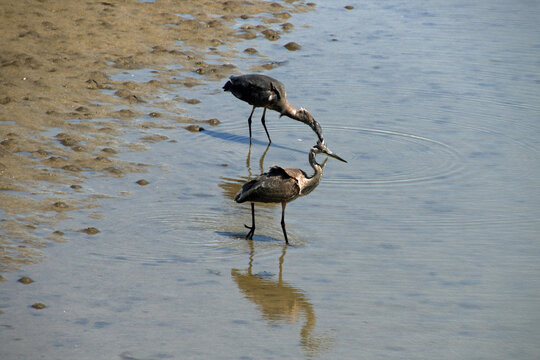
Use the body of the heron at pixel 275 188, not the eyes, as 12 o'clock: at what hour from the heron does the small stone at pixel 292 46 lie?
The small stone is roughly at 9 o'clock from the heron.

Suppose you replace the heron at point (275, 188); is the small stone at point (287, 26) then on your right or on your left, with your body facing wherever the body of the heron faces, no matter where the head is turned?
on your left

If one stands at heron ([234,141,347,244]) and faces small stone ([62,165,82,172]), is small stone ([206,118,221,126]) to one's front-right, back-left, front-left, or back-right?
front-right

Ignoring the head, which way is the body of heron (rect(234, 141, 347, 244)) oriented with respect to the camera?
to the viewer's right

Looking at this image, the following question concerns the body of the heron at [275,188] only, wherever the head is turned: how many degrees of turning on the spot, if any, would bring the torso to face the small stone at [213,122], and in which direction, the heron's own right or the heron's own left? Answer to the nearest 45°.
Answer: approximately 90° to the heron's own left

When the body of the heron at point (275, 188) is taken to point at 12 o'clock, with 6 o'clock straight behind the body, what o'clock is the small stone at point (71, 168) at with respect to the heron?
The small stone is roughly at 7 o'clock from the heron.

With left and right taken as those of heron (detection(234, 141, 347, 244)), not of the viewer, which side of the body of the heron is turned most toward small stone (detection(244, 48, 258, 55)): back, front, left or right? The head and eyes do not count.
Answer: left

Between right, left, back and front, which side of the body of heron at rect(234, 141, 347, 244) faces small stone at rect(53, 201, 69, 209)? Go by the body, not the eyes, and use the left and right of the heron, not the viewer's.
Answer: back

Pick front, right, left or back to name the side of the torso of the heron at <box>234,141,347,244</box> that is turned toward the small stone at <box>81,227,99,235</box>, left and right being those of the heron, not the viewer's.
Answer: back

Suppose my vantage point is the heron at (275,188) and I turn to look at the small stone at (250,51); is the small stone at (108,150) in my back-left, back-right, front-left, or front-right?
front-left

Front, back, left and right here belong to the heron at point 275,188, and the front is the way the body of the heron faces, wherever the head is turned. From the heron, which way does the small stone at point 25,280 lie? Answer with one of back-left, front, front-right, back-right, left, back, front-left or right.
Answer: back-right
